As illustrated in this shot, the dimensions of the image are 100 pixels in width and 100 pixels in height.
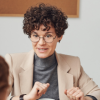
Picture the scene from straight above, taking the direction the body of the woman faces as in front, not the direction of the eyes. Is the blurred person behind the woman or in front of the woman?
in front

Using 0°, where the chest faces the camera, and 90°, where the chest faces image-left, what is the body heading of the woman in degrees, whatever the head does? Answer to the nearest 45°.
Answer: approximately 0°

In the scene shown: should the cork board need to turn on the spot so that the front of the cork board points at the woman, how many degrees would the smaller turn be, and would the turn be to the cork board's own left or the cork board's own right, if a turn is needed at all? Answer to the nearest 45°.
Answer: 0° — it already faces them

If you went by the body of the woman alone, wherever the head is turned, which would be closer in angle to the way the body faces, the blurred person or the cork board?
the blurred person

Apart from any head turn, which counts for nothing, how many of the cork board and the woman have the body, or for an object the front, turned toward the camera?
2

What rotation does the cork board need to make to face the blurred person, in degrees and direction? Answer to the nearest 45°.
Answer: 0° — it already faces them

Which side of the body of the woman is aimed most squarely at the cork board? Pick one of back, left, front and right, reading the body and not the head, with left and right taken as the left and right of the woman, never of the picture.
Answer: back

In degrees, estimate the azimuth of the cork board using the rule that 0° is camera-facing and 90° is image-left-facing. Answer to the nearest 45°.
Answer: approximately 0°
